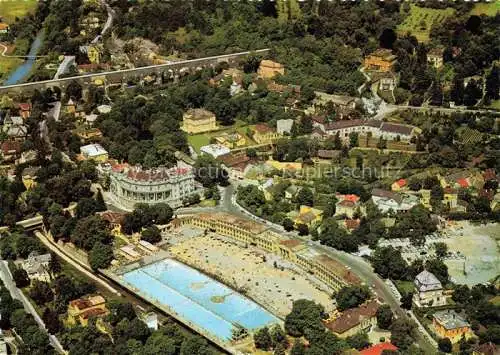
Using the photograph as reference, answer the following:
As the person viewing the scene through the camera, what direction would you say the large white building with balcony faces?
facing the viewer

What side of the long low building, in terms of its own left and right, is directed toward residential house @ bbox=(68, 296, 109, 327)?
front

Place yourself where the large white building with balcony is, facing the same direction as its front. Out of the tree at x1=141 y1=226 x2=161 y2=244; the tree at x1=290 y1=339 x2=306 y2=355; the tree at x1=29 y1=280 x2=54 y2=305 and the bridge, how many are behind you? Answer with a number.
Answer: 1

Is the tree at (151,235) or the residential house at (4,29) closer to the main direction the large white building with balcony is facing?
the tree

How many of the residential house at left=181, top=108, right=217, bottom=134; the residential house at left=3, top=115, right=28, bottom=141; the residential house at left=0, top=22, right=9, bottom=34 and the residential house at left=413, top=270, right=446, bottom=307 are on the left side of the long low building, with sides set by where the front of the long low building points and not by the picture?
1

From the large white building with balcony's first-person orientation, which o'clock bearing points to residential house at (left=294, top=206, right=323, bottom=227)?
The residential house is roughly at 10 o'clock from the large white building with balcony.

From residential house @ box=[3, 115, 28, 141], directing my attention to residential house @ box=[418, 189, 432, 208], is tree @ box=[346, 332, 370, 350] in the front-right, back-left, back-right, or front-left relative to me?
front-right

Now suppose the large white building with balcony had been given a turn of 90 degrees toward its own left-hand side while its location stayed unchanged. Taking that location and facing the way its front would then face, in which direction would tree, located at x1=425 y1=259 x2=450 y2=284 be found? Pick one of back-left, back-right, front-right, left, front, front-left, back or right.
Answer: front-right

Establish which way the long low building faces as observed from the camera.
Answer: facing the viewer and to the left of the viewer

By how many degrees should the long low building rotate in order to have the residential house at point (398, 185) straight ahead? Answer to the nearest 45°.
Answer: approximately 180°

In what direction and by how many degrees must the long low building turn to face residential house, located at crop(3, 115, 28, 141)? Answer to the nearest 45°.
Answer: approximately 90° to its right

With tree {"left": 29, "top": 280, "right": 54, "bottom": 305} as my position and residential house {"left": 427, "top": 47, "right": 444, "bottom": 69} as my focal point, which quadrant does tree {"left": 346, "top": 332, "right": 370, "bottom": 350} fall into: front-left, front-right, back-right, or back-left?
front-right

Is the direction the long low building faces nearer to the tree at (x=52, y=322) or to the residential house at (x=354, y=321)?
the tree

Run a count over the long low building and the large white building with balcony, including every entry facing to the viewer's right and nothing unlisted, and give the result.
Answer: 0

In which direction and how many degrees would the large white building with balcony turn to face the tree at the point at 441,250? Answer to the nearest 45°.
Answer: approximately 45° to its left

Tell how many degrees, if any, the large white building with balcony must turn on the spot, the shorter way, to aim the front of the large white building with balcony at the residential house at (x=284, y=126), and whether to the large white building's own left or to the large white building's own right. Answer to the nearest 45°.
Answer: approximately 135° to the large white building's own left

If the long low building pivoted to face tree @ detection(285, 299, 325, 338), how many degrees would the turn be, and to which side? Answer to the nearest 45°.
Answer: approximately 45° to its left

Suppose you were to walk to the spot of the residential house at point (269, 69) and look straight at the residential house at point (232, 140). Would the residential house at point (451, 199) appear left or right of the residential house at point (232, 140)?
left
